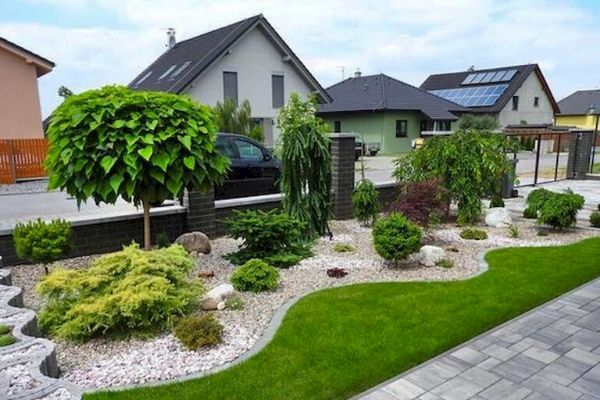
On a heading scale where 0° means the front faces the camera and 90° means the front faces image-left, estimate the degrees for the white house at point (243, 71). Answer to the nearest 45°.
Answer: approximately 315°

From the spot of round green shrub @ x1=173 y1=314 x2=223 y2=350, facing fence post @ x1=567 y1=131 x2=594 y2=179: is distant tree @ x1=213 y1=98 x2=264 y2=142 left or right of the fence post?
left

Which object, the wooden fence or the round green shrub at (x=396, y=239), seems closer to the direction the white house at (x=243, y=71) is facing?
the round green shrub

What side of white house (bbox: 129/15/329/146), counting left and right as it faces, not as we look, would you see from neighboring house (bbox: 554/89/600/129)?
left

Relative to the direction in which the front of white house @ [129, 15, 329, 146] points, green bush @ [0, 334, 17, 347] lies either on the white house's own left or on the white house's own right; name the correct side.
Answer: on the white house's own right

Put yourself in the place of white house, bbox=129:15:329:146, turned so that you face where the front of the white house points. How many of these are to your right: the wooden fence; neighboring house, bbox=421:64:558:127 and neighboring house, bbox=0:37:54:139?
2

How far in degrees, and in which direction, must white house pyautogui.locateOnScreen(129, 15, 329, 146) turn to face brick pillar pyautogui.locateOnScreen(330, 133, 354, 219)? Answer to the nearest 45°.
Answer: approximately 45° to its right

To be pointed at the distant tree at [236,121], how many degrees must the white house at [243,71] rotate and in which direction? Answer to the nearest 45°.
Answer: approximately 45° to its right

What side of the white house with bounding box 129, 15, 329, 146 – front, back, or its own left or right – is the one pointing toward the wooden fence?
right

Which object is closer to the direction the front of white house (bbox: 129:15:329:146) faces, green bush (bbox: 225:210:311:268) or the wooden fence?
the green bush
